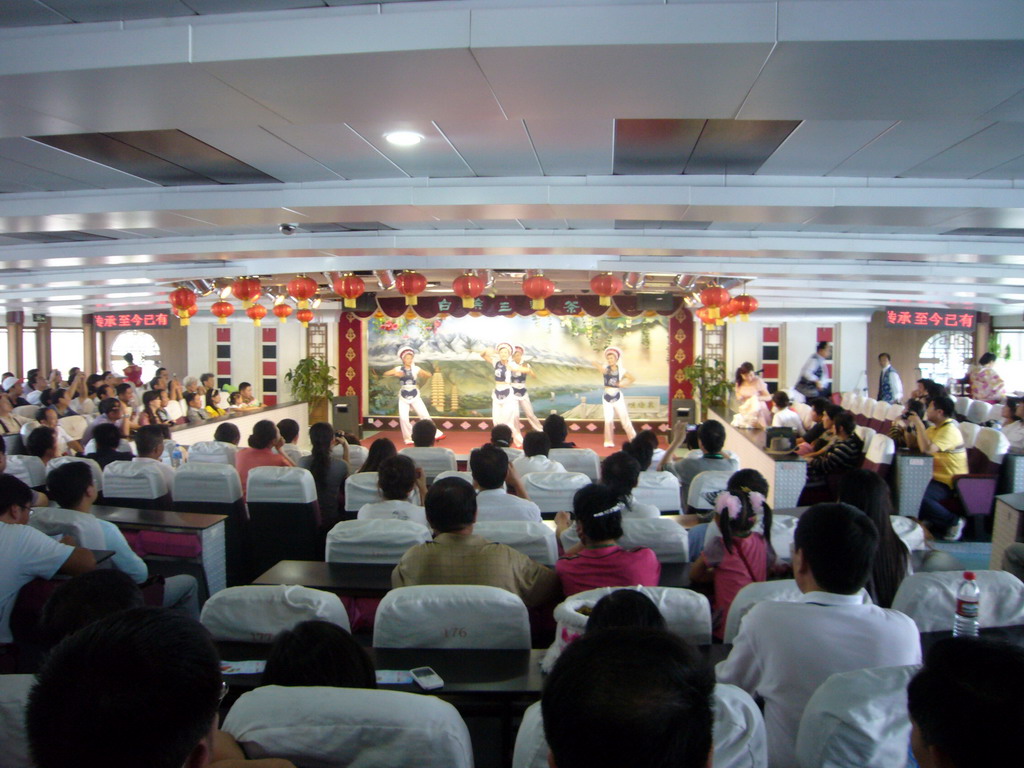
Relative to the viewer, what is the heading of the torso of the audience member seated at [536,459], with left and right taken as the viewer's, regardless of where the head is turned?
facing away from the viewer

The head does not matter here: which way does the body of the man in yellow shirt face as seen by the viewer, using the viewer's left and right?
facing to the left of the viewer

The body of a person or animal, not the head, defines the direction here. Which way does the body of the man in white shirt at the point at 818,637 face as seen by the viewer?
away from the camera

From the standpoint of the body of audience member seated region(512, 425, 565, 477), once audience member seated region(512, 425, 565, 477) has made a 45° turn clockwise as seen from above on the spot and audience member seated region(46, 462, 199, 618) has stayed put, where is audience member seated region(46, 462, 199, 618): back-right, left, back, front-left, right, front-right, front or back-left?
back

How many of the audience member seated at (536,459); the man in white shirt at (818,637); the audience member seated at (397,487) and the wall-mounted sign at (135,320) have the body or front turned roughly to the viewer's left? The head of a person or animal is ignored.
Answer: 0

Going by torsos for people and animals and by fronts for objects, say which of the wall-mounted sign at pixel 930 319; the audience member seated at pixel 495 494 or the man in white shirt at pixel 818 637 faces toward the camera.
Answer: the wall-mounted sign

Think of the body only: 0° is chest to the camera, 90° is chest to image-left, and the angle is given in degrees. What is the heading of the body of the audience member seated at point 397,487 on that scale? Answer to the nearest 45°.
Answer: approximately 180°

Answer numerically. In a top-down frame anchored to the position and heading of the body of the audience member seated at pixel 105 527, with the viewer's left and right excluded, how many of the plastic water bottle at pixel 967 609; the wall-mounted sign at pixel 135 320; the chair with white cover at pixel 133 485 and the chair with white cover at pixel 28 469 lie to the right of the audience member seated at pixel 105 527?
1

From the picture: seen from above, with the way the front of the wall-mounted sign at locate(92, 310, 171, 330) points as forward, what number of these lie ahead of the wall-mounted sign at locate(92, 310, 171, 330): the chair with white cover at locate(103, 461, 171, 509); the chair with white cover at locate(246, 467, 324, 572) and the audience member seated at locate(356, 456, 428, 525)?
3

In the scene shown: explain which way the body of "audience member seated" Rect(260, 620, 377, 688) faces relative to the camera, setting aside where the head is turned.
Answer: away from the camera

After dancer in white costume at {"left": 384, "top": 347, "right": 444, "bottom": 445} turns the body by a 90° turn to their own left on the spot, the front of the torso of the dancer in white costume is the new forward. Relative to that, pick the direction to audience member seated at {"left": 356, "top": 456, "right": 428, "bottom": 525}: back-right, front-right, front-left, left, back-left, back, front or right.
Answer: right

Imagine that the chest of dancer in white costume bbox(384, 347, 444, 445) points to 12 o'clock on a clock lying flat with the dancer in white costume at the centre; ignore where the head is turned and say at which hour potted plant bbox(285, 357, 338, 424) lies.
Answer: The potted plant is roughly at 4 o'clock from the dancer in white costume.

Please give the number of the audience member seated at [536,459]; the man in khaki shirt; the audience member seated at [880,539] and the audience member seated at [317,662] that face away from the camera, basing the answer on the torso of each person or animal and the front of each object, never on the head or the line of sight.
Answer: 4

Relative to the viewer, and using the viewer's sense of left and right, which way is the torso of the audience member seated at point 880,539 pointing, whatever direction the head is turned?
facing away from the viewer

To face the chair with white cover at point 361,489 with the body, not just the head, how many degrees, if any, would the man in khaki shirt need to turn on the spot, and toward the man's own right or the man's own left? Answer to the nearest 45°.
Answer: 0° — they already face it

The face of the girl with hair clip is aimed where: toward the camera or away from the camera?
away from the camera

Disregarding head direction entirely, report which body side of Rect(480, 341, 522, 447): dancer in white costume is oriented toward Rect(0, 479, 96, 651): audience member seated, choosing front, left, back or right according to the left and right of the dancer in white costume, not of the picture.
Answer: front

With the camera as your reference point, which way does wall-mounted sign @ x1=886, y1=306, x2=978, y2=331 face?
facing the viewer

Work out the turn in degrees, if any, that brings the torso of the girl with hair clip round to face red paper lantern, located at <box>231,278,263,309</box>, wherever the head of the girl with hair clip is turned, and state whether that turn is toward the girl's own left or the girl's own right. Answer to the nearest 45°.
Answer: approximately 45° to the girl's own left

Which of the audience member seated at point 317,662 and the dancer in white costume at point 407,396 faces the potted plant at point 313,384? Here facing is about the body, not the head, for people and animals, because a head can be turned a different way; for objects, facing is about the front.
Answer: the audience member seated

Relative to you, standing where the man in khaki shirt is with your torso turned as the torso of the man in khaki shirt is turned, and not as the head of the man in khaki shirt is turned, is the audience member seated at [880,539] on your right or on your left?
on your right
